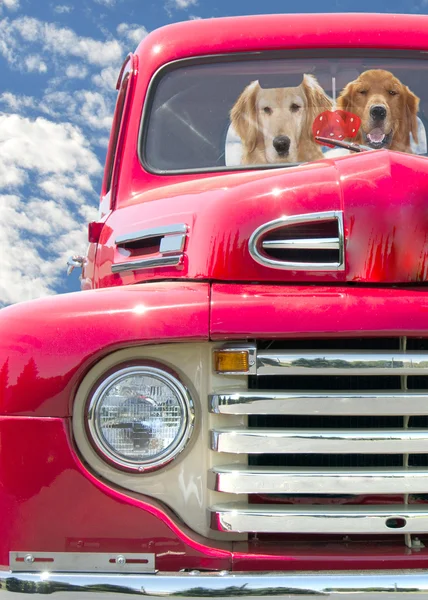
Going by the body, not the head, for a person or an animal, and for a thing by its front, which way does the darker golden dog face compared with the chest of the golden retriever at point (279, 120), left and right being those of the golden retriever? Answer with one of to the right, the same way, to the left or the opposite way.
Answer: the same way

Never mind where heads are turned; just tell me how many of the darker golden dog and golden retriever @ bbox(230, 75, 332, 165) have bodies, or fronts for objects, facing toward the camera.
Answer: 2

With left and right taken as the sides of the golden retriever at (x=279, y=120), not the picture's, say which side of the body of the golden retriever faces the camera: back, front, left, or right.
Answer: front

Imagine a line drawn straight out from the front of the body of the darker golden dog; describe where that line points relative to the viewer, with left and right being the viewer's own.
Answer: facing the viewer
